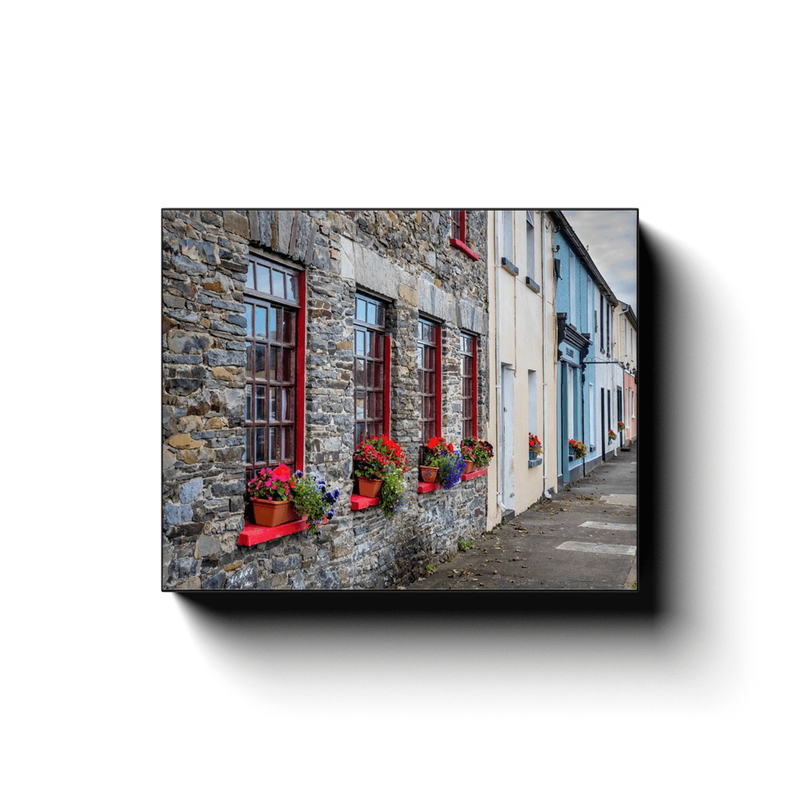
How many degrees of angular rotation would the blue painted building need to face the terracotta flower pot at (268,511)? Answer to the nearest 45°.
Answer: approximately 135° to its right

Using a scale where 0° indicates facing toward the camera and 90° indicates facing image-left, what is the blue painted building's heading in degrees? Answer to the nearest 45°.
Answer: approximately 270°
